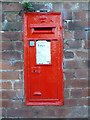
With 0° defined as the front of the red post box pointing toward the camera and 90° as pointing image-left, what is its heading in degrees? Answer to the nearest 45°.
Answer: approximately 0°
